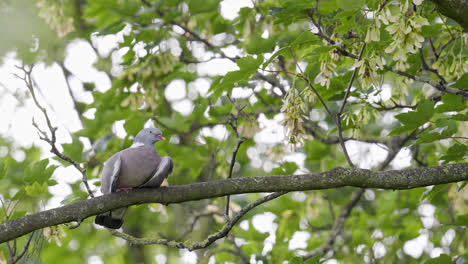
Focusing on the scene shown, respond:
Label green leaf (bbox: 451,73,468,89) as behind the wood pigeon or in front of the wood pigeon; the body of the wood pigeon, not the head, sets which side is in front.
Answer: in front

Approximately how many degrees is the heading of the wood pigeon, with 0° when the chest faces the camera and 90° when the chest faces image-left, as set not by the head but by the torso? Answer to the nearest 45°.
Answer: approximately 315°

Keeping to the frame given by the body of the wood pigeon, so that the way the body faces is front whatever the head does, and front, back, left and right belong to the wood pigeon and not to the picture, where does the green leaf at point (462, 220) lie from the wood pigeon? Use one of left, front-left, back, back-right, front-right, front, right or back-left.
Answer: front-left
